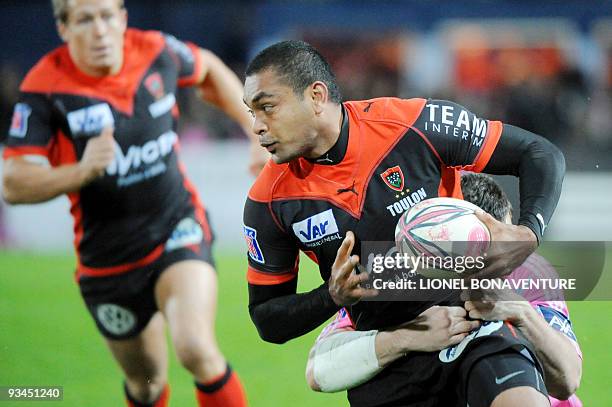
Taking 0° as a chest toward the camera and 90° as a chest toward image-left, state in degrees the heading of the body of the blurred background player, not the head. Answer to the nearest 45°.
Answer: approximately 0°

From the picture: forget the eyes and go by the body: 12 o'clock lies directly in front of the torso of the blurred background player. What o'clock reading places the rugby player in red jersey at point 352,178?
The rugby player in red jersey is roughly at 11 o'clock from the blurred background player.
